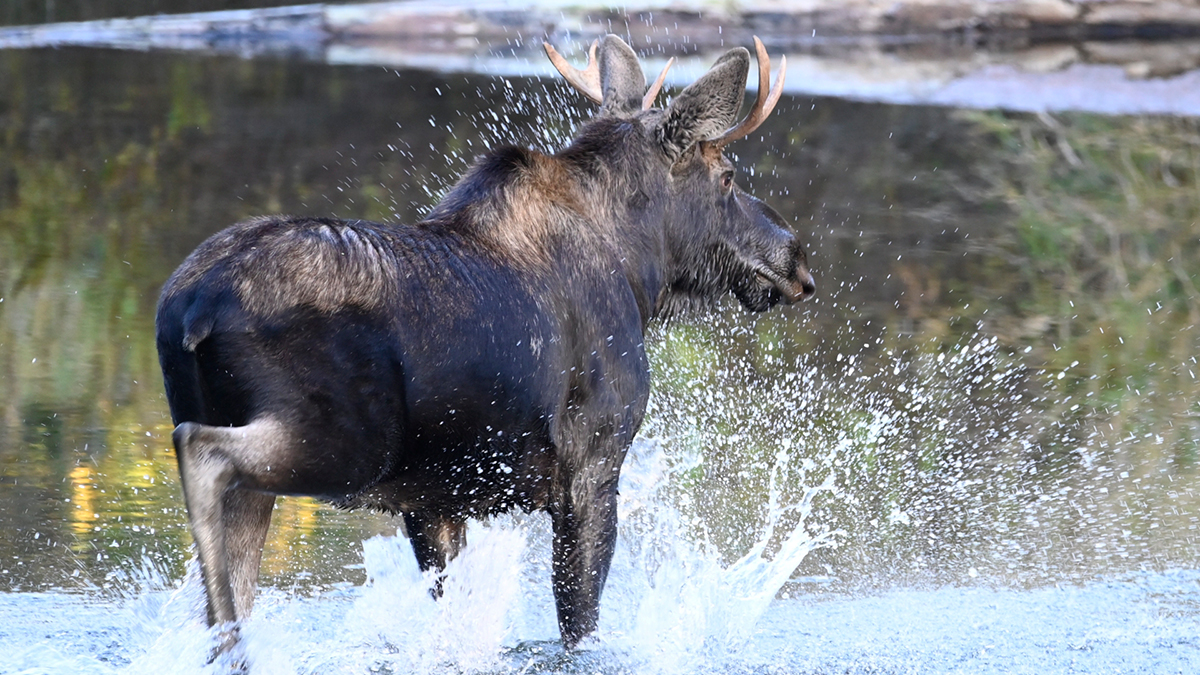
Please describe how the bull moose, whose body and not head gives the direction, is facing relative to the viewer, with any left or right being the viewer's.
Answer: facing away from the viewer and to the right of the viewer
